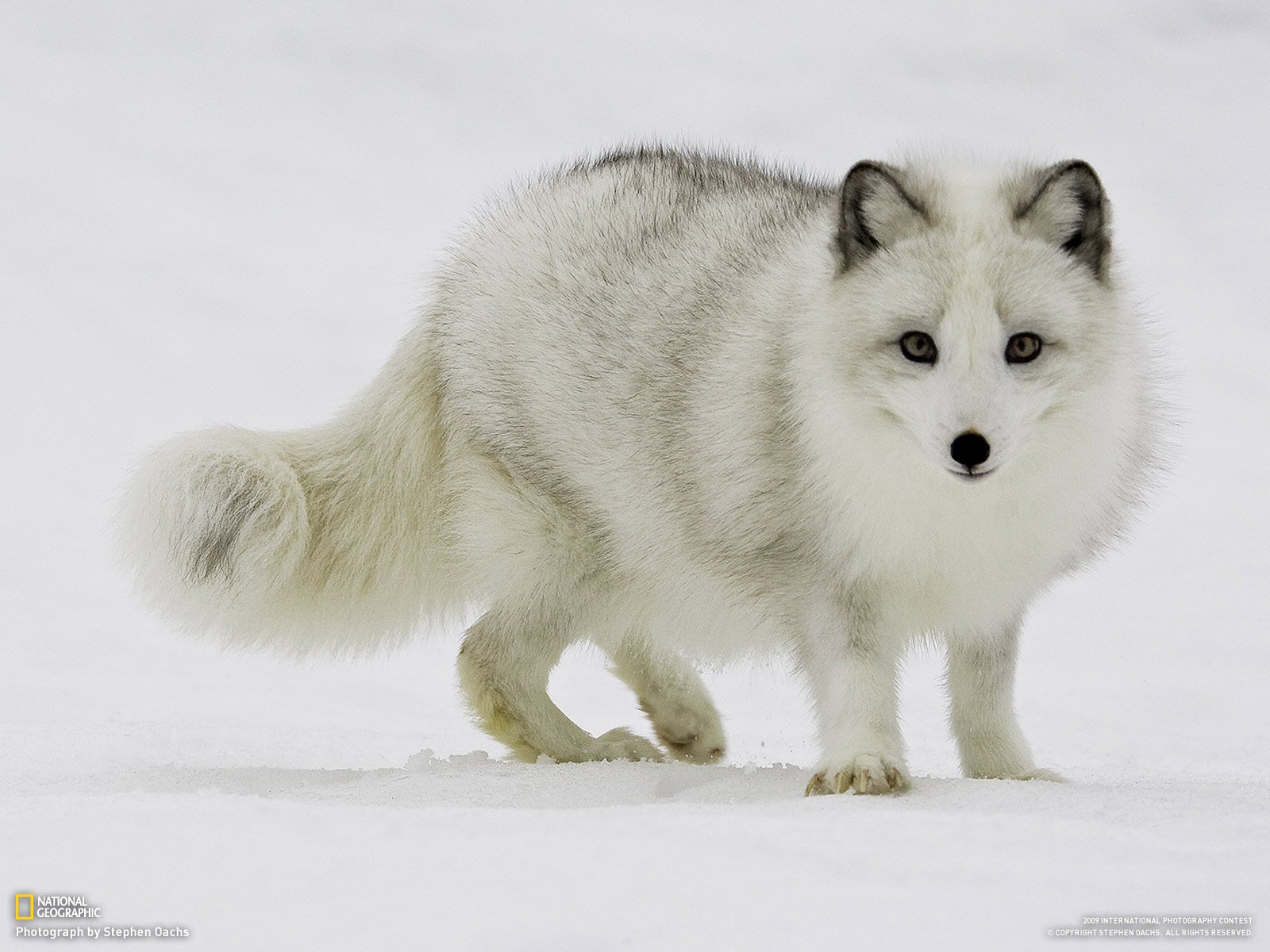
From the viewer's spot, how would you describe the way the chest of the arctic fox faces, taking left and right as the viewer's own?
facing the viewer and to the right of the viewer
